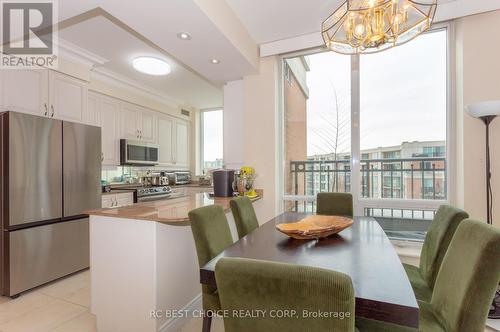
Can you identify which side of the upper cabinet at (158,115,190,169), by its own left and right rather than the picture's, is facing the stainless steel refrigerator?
right

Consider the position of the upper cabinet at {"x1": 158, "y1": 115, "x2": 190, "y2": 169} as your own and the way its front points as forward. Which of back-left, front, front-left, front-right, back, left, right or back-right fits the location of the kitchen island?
front-right

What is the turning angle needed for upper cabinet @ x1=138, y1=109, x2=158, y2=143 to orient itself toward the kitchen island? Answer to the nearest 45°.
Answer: approximately 45° to its right

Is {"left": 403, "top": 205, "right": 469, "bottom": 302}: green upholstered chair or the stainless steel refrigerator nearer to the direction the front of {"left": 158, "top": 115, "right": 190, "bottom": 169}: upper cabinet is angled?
the green upholstered chair

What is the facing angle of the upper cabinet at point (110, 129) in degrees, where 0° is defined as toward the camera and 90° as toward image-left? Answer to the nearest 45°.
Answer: approximately 315°
